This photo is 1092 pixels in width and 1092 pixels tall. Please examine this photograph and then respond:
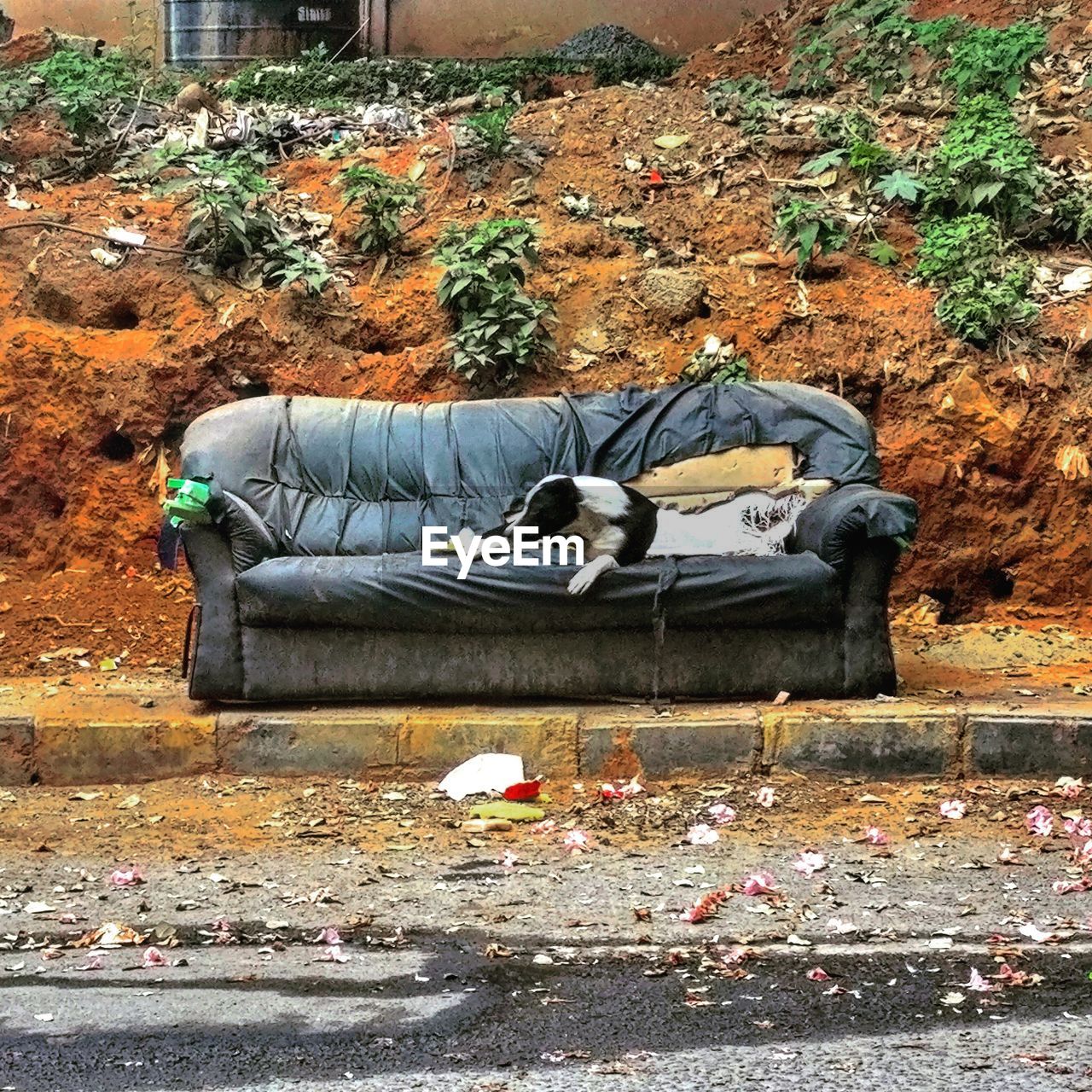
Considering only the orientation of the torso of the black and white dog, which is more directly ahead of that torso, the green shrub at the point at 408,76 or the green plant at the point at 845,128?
the green shrub

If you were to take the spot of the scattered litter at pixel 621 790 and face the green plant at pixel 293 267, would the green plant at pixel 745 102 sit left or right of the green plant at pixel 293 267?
right

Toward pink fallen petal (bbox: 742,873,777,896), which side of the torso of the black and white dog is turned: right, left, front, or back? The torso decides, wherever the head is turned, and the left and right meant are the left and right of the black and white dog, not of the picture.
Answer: left

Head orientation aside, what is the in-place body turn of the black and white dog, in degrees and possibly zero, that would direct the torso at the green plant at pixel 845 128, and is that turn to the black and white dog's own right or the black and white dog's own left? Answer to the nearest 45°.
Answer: approximately 90° to the black and white dog's own right

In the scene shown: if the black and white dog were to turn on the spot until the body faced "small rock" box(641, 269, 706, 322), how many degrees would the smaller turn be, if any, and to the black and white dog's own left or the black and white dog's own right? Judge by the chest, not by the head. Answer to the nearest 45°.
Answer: approximately 90° to the black and white dog's own right

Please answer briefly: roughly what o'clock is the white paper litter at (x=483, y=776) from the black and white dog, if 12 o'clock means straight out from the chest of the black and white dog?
The white paper litter is roughly at 10 o'clock from the black and white dog.

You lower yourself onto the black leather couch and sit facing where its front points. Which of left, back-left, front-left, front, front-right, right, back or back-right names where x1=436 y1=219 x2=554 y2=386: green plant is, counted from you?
back

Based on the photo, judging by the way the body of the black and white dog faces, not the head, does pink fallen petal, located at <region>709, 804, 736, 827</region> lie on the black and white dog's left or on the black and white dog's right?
on the black and white dog's left

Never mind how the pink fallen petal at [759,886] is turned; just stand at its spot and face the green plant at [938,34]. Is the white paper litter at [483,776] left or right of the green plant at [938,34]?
left

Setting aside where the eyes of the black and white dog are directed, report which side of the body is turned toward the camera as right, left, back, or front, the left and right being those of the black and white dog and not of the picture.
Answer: left

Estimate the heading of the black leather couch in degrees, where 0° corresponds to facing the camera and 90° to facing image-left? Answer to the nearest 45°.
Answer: approximately 0°
